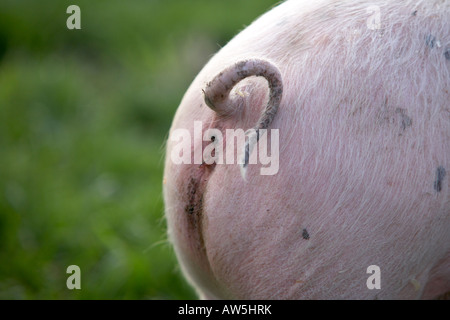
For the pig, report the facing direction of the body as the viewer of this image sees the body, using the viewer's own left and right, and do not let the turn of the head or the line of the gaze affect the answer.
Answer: facing away from the viewer and to the right of the viewer
